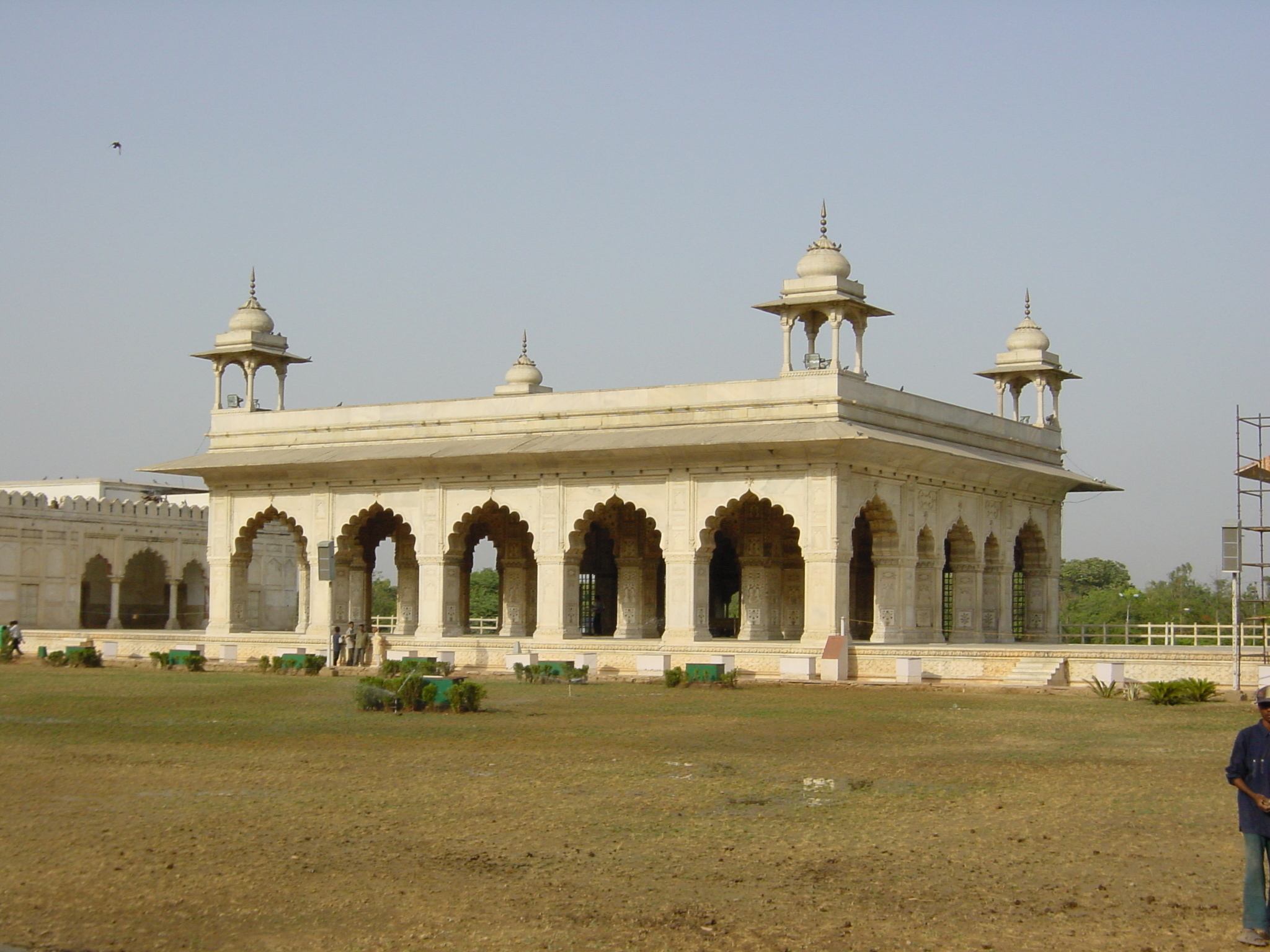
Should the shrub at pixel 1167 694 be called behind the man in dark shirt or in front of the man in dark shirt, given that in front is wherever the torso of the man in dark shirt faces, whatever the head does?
behind

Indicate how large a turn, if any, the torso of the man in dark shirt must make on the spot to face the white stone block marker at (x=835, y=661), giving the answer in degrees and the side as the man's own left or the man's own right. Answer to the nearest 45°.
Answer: approximately 180°

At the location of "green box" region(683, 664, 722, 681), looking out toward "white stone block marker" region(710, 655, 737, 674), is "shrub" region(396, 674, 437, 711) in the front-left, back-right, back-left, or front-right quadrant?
back-left

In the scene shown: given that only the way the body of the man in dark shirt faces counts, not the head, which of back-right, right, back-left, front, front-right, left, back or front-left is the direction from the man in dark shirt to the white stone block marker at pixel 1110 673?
back

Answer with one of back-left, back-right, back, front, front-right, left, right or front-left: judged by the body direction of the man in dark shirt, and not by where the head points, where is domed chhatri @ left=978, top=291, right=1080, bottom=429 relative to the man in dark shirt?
back

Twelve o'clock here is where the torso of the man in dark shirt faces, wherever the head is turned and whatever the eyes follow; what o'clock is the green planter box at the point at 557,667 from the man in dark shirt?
The green planter box is roughly at 5 o'clock from the man in dark shirt.

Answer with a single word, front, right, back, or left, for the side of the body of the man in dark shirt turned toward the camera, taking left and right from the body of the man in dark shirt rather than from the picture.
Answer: front

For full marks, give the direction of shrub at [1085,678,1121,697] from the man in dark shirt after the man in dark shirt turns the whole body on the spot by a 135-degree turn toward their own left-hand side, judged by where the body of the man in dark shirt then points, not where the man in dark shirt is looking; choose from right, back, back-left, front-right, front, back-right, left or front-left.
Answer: front-left

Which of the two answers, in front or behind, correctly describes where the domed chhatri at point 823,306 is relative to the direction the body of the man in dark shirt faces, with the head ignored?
behind

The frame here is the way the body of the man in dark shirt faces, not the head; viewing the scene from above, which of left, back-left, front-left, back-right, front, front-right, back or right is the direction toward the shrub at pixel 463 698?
back-right

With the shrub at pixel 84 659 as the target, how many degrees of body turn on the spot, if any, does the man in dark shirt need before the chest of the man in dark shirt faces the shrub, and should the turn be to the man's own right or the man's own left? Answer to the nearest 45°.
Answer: approximately 135° to the man's own right

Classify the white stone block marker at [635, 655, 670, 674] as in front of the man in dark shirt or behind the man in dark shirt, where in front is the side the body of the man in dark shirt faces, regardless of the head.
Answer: behind

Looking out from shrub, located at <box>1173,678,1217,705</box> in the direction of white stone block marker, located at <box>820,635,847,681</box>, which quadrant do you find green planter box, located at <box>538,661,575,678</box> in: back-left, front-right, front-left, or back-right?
front-left

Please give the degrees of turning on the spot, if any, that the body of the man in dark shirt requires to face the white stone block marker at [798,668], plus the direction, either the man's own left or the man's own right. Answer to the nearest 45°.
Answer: approximately 180°
